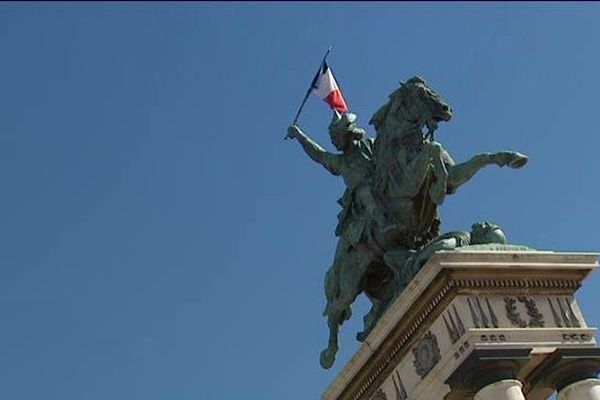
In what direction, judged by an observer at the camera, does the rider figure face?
facing the viewer and to the right of the viewer
